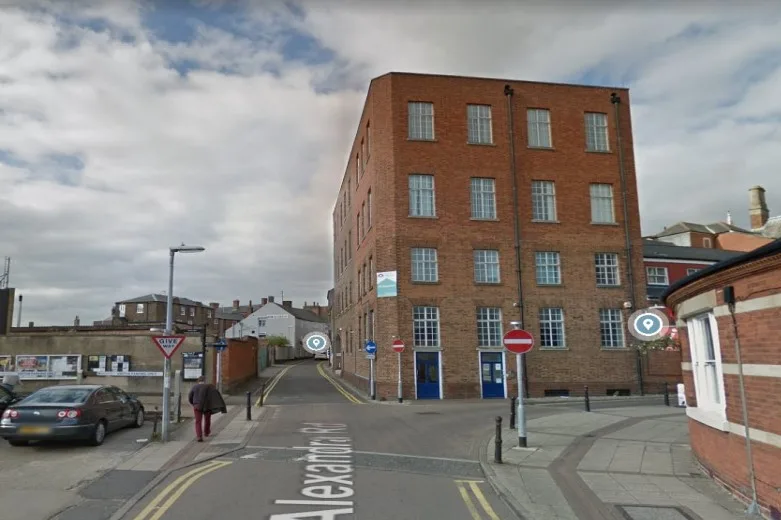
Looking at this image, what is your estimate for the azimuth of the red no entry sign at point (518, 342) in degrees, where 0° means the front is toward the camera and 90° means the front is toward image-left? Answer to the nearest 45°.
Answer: approximately 0°

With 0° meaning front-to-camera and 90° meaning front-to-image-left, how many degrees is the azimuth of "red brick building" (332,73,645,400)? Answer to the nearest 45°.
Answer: approximately 0°

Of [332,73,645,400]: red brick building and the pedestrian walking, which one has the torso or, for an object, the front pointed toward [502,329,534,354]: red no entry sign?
the red brick building

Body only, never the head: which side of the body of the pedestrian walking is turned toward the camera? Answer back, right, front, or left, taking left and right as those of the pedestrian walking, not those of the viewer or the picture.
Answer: back

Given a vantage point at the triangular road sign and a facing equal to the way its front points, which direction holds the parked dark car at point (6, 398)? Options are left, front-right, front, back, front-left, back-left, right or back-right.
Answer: back-right

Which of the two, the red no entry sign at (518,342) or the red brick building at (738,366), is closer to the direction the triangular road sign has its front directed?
the red brick building

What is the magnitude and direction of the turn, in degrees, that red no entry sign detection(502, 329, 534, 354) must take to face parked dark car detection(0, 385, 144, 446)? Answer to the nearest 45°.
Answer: approximately 90° to its right

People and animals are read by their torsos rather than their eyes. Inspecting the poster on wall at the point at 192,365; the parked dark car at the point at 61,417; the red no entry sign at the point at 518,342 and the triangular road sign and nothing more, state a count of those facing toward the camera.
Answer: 3

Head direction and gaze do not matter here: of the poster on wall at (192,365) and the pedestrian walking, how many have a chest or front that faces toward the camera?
1

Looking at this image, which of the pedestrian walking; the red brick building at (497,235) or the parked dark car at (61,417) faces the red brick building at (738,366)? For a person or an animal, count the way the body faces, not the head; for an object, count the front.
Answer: the red brick building at (497,235)

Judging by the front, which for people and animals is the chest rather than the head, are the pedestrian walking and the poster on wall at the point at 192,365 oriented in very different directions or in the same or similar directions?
very different directions
